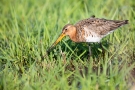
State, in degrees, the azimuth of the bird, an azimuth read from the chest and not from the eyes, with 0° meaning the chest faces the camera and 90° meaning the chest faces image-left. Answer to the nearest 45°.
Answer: approximately 90°
